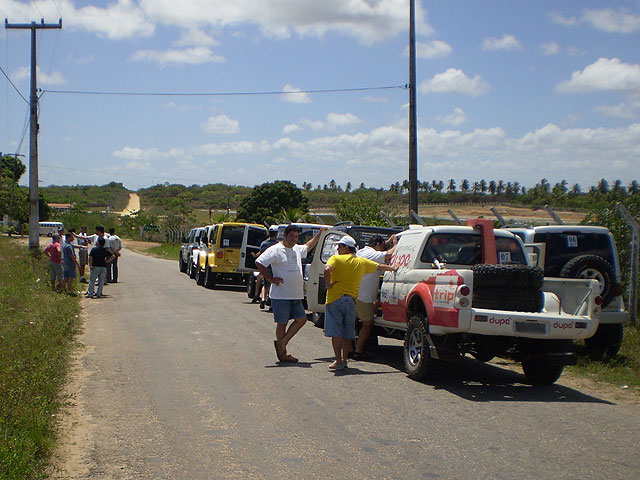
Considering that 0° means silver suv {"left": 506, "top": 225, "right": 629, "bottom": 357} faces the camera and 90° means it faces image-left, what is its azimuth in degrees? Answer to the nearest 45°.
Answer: approximately 135°

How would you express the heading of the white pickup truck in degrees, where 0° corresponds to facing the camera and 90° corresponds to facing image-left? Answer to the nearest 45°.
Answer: approximately 135°

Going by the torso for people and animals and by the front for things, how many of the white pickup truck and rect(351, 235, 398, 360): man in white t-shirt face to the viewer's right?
1

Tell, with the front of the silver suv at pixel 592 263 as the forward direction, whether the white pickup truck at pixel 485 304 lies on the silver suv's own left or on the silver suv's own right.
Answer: on the silver suv's own left

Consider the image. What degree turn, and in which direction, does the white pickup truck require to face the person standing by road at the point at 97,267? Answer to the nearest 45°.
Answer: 0° — it already faces them

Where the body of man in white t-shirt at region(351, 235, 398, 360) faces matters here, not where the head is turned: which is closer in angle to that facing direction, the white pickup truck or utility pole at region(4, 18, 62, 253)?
the white pickup truck

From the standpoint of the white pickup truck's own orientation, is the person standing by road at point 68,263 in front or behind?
in front

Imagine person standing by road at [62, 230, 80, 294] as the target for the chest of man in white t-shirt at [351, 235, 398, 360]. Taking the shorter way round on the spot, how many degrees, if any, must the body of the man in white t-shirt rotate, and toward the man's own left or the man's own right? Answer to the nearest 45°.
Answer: approximately 135° to the man's own left

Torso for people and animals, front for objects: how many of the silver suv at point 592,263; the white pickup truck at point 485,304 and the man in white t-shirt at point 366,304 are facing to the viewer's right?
1

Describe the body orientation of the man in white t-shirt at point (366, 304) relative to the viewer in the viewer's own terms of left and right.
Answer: facing to the right of the viewer

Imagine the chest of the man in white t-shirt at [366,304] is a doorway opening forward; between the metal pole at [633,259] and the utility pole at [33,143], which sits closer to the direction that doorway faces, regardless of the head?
the metal pole
